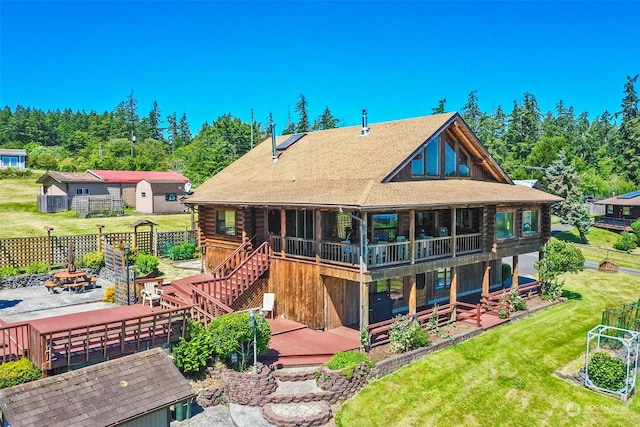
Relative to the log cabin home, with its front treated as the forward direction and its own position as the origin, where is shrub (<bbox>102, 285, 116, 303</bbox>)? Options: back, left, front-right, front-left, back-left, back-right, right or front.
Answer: back-right

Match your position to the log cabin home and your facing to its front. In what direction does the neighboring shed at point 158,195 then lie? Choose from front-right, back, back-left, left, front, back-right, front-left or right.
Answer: back

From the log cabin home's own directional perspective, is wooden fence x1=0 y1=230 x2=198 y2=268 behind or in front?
behind

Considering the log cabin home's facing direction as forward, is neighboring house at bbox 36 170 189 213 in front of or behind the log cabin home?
behind

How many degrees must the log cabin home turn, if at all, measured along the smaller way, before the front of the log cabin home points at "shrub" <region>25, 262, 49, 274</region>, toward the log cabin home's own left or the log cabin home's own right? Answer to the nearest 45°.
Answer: approximately 135° to the log cabin home's own right

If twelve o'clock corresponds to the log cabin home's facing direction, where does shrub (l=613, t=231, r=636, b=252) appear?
The shrub is roughly at 9 o'clock from the log cabin home.

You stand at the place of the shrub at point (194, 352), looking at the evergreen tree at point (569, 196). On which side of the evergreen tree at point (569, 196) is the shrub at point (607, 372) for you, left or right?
right

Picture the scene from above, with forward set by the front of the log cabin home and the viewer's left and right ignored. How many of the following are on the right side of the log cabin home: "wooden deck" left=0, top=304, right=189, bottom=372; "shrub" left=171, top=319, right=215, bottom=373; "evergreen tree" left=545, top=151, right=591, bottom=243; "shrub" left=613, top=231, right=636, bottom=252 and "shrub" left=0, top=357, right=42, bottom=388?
3

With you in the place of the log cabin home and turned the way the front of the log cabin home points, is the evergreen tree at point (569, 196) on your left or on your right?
on your left

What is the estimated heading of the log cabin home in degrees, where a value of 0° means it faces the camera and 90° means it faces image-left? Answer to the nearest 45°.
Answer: approximately 315°
